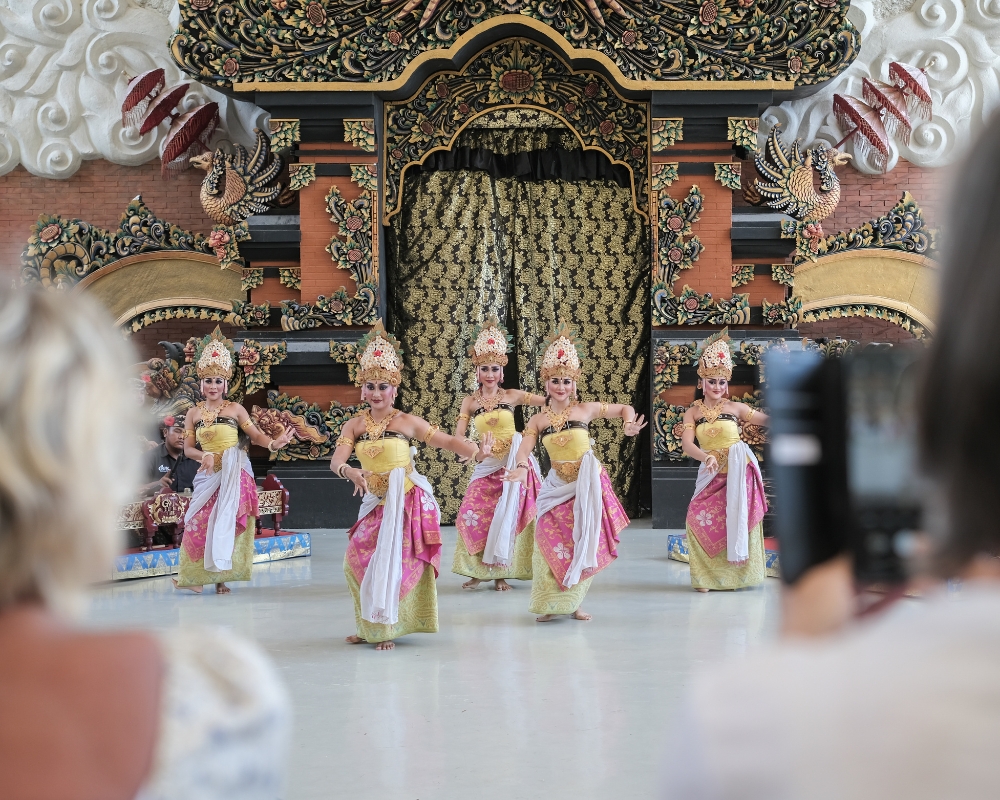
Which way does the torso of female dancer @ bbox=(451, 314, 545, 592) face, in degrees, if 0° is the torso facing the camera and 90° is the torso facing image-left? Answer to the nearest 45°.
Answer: approximately 0°

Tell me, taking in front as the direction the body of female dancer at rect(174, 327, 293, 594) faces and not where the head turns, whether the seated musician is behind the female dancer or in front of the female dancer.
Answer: behind

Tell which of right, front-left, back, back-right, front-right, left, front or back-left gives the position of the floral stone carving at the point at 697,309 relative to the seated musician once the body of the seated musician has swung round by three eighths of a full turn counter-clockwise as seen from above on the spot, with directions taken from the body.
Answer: right

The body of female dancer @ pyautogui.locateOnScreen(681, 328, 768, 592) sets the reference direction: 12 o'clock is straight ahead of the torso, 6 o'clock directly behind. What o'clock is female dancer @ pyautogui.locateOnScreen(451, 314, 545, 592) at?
female dancer @ pyautogui.locateOnScreen(451, 314, 545, 592) is roughly at 3 o'clock from female dancer @ pyautogui.locateOnScreen(681, 328, 768, 592).

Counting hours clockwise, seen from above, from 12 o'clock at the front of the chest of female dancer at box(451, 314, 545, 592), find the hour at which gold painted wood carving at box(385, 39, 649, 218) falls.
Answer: The gold painted wood carving is roughly at 6 o'clock from the female dancer.

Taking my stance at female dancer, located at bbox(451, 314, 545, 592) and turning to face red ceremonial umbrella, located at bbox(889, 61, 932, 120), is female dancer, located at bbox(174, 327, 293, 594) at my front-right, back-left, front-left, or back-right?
back-left

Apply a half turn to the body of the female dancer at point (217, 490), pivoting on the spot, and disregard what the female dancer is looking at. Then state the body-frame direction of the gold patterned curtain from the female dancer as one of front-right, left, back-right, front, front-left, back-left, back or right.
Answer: front-right

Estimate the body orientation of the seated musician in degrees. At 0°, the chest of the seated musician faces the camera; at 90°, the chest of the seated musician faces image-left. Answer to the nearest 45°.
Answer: approximately 315°
